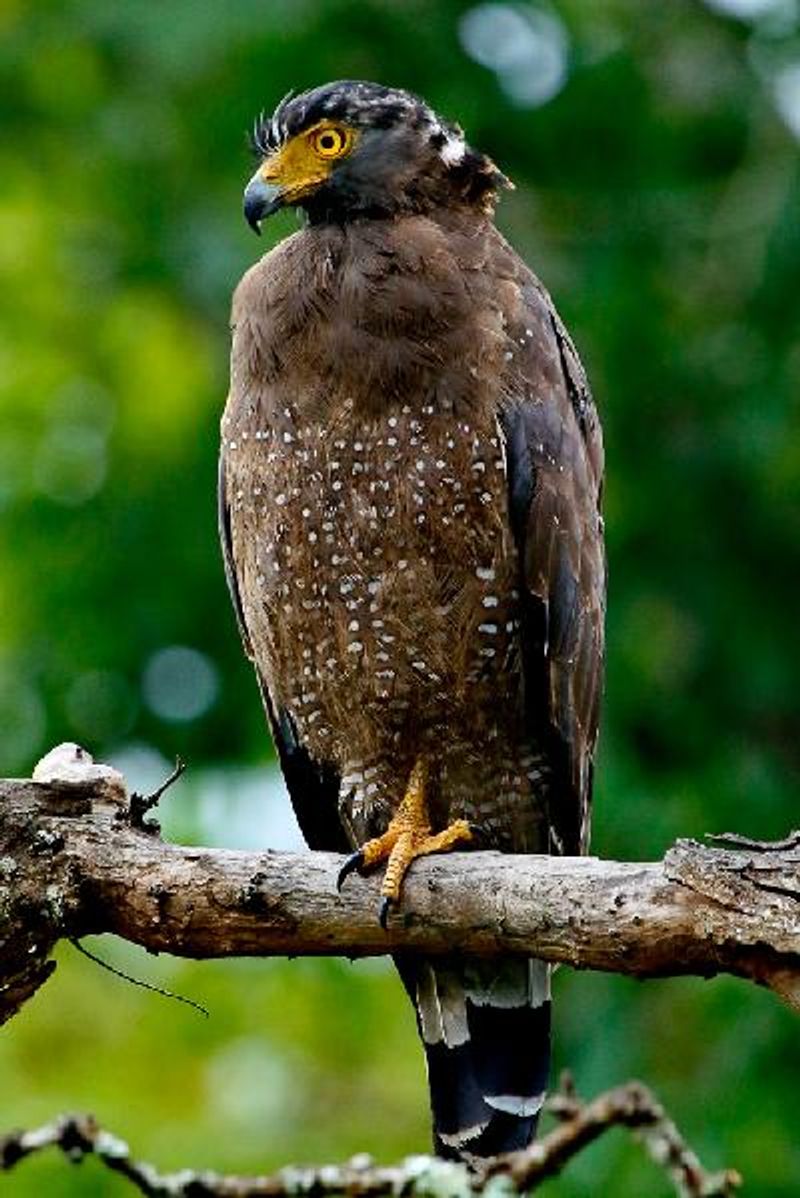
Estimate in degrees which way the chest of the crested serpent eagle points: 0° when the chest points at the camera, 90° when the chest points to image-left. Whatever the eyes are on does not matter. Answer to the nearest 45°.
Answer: approximately 45°
